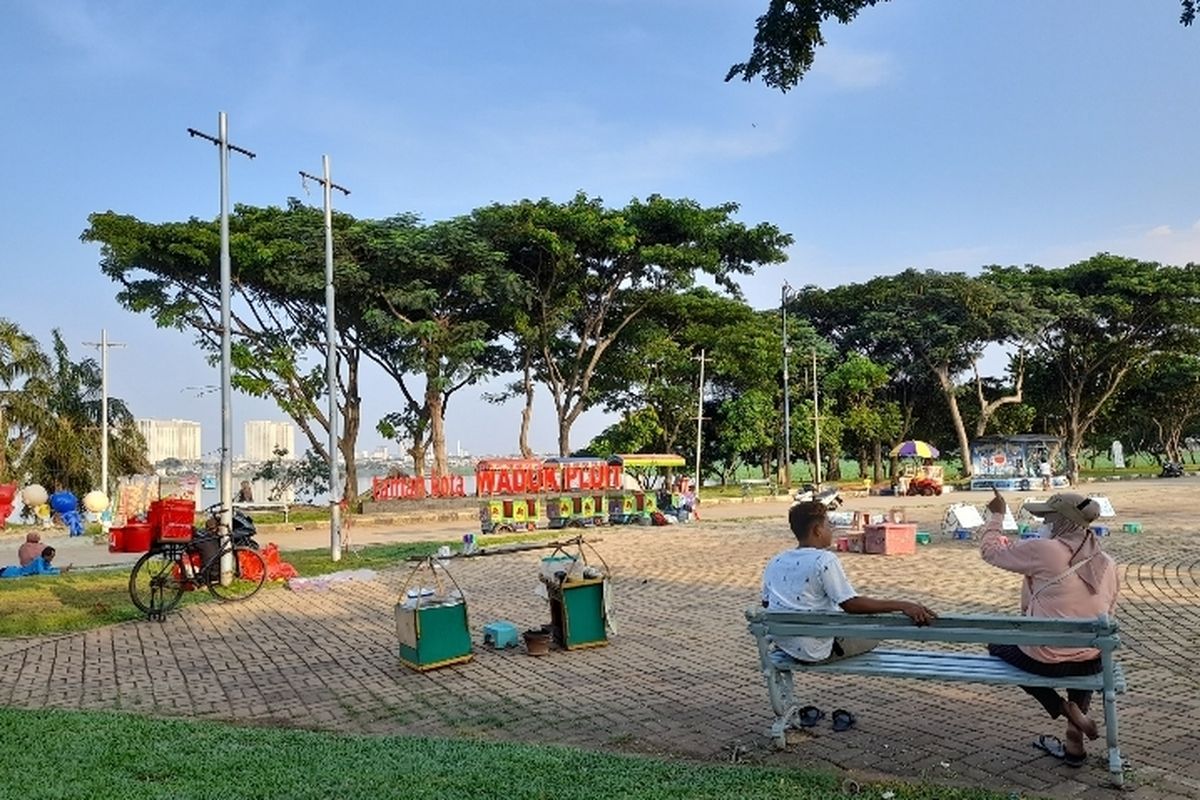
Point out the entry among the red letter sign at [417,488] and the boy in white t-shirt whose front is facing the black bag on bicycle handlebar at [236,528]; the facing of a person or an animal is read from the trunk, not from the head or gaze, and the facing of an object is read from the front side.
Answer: the red letter sign

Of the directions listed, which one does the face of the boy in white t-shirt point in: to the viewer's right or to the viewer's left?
to the viewer's right

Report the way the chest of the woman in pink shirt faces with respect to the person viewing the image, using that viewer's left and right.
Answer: facing away from the viewer and to the left of the viewer

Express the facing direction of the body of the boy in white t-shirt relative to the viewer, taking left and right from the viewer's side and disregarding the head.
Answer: facing away from the viewer and to the right of the viewer

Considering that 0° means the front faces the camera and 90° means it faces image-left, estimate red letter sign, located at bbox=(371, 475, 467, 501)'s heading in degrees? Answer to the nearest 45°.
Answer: approximately 0°

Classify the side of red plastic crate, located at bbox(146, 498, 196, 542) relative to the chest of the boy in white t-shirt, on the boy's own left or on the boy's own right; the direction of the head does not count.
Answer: on the boy's own left
